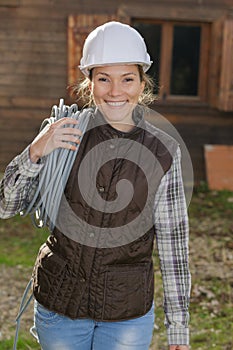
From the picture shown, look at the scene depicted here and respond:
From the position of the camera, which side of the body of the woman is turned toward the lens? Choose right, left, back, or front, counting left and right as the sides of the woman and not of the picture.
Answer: front
